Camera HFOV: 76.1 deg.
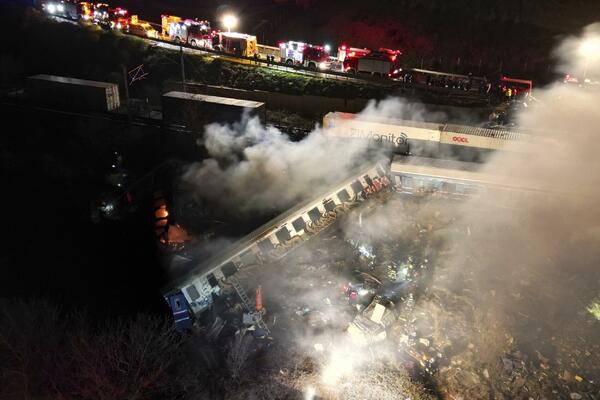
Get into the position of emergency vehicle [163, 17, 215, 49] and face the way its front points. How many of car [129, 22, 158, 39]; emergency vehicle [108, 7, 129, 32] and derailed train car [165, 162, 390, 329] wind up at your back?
2

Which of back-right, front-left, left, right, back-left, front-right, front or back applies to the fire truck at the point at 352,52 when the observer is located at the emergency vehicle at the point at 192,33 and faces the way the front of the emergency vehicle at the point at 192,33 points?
front

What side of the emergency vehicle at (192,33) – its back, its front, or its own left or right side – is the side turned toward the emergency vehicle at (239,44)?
front

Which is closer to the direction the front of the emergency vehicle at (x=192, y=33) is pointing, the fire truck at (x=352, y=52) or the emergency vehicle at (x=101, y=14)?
the fire truck

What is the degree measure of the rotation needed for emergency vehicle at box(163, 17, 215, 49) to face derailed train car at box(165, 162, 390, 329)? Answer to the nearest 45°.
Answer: approximately 45° to its right

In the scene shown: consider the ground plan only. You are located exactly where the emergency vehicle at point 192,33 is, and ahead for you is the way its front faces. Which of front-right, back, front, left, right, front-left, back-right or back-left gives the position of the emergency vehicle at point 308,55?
front

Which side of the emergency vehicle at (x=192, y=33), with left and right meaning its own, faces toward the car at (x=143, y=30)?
back

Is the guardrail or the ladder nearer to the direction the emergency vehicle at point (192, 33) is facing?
the guardrail
